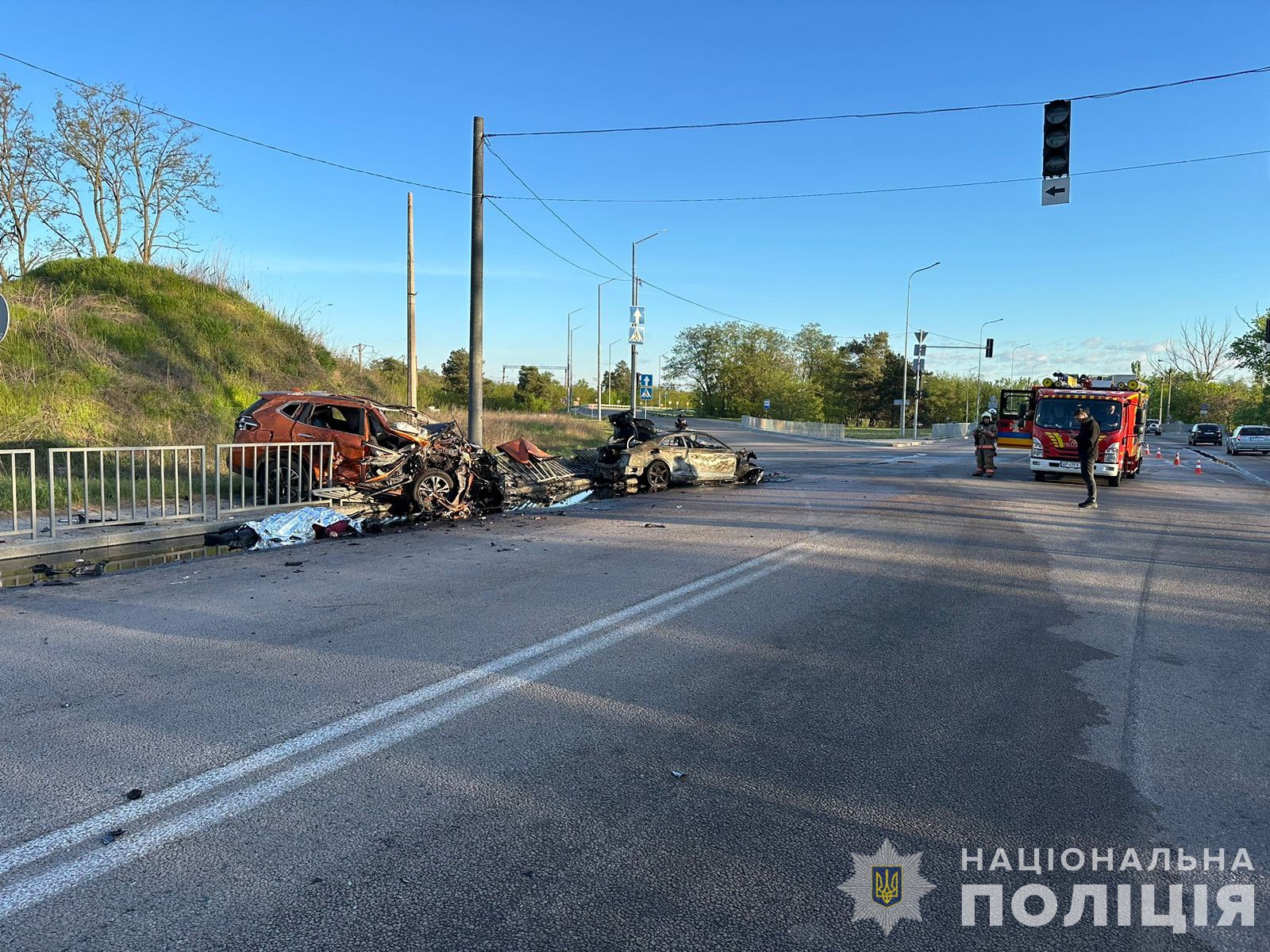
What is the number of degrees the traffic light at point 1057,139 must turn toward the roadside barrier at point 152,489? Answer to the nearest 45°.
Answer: approximately 45° to its right

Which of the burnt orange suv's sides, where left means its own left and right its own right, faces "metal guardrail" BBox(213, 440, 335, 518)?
right

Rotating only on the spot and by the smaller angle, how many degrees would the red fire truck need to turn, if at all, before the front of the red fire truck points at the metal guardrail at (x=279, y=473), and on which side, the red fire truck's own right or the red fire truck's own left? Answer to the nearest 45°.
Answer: approximately 45° to the red fire truck's own right

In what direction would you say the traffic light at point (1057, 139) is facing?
toward the camera

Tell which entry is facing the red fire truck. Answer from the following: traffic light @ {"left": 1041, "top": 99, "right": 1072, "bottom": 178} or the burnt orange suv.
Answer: the burnt orange suv

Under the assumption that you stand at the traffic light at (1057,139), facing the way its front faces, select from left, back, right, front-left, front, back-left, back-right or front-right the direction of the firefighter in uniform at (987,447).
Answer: back

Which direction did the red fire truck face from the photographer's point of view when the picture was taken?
facing the viewer

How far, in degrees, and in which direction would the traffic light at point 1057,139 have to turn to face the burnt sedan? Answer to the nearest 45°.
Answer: approximately 90° to its right

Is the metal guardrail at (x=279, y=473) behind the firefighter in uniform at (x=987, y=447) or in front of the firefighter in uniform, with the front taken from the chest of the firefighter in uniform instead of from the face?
in front

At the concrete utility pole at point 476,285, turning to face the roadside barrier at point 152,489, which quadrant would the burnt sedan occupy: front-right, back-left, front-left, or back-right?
back-left

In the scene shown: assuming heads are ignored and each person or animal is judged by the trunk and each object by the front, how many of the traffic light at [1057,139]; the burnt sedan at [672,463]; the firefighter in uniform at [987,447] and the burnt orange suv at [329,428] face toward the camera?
2

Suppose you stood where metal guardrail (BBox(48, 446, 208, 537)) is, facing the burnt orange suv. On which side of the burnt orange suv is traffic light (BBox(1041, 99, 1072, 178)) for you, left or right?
right

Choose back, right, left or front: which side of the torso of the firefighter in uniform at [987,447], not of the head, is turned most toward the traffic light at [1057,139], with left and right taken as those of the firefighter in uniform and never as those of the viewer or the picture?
front

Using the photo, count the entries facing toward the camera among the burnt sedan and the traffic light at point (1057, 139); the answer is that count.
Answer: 1

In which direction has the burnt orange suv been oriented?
to the viewer's right
